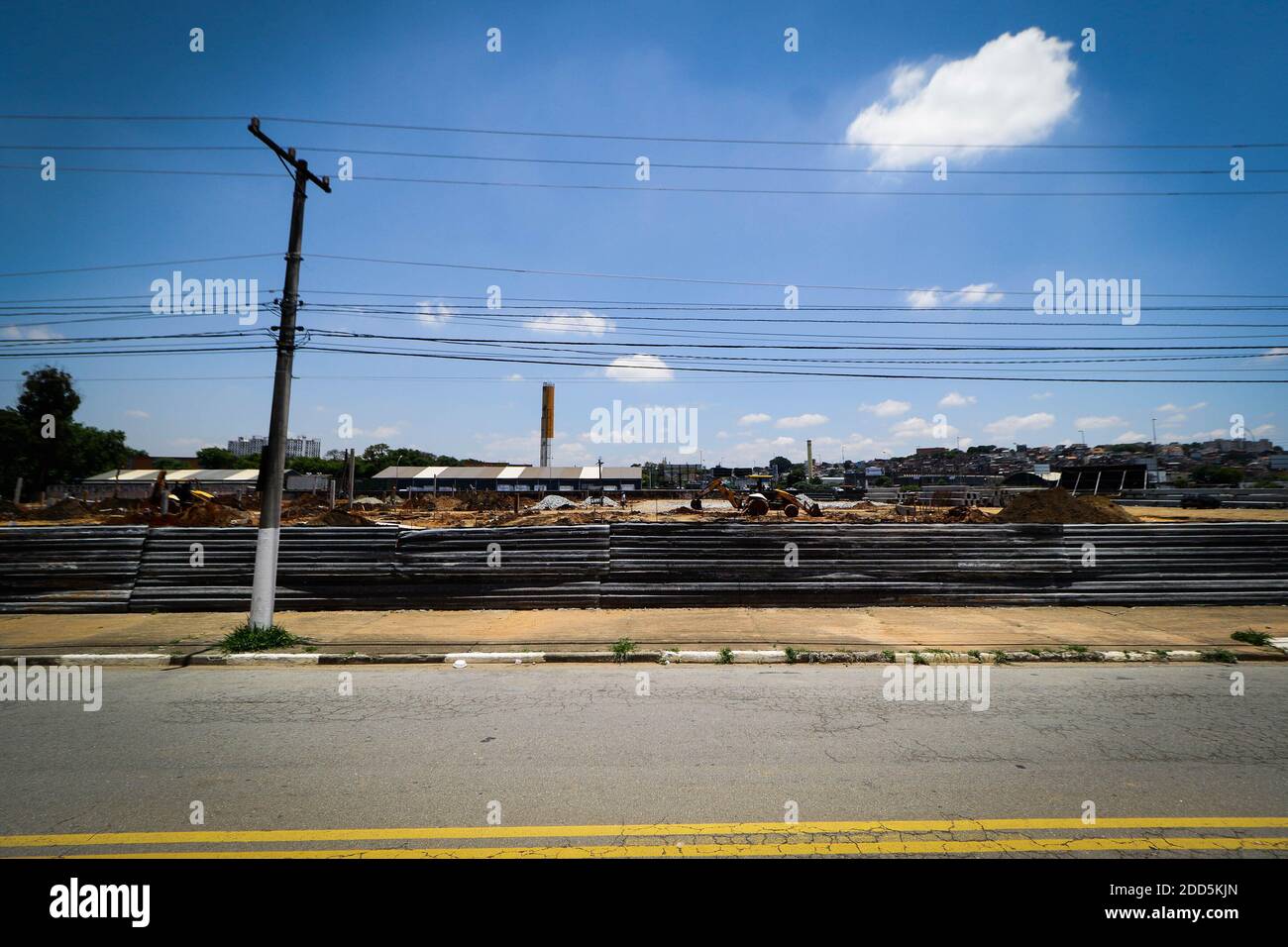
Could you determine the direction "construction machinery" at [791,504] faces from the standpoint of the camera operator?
facing to the right of the viewer

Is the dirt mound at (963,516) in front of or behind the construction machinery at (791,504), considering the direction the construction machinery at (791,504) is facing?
in front

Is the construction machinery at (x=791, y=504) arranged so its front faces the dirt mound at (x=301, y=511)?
no

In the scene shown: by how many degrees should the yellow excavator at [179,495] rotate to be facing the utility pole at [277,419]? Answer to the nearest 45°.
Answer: approximately 90° to its left

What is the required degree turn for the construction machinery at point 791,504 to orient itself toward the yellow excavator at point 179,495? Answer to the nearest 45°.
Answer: approximately 135° to its right

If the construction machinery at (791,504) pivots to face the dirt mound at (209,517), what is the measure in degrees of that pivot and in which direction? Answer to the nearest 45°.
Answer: approximately 135° to its right

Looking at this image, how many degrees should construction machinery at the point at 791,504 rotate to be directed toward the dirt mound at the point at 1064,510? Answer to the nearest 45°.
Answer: approximately 45° to its right

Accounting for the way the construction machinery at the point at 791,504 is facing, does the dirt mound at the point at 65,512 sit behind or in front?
behind
